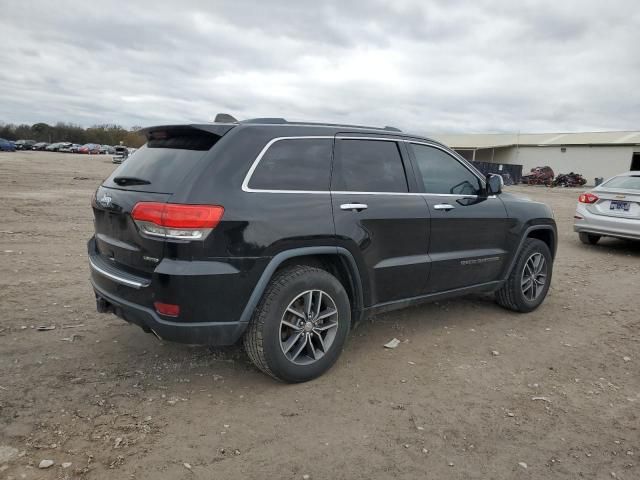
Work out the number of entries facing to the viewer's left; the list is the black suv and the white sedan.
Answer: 0

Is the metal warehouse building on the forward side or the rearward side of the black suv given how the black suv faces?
on the forward side

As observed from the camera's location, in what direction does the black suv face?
facing away from the viewer and to the right of the viewer

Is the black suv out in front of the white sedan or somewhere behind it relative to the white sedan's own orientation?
behind

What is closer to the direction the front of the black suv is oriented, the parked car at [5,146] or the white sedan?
the white sedan

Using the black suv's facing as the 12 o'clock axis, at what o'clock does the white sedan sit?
The white sedan is roughly at 12 o'clock from the black suv.

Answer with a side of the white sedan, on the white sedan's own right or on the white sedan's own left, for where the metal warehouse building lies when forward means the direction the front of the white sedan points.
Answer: on the white sedan's own left

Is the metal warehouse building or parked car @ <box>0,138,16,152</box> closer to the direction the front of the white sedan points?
the metal warehouse building

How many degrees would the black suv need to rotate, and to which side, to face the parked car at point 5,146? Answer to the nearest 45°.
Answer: approximately 90° to its left

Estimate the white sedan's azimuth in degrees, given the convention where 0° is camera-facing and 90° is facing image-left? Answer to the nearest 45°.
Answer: approximately 225°
